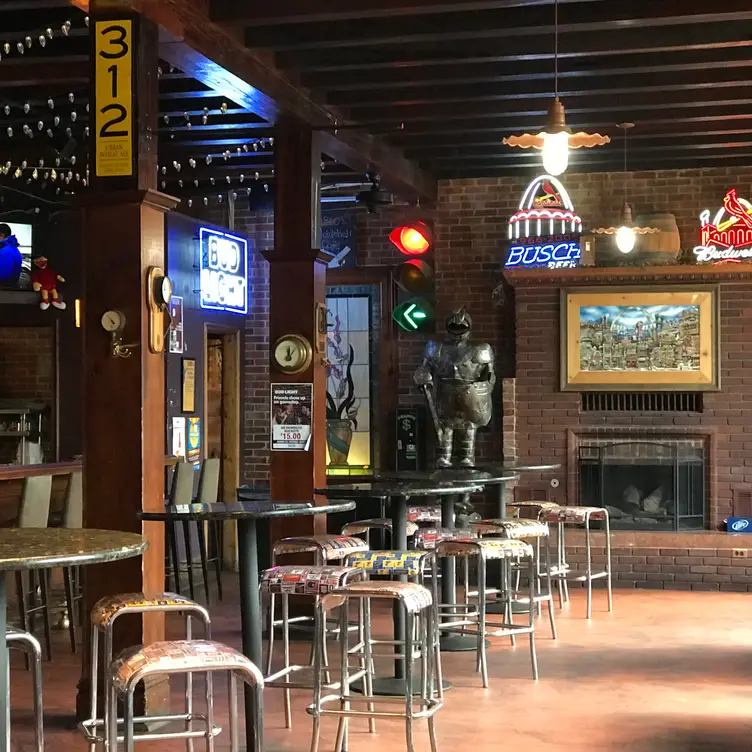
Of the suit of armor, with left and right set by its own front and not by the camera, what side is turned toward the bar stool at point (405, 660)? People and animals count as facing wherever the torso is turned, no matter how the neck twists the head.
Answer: front

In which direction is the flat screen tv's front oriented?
toward the camera

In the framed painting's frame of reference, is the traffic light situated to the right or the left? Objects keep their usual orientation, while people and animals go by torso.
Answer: on its right

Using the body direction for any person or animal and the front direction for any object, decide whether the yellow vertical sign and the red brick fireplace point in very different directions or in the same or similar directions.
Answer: same or similar directions

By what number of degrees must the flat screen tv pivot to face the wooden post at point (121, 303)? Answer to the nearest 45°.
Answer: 0° — it already faces it

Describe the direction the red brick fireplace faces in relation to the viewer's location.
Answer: facing the viewer

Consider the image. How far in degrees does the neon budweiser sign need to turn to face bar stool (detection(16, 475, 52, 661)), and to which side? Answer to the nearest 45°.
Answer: approximately 45° to its right

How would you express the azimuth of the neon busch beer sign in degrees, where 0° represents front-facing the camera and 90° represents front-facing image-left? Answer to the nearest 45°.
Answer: approximately 0°

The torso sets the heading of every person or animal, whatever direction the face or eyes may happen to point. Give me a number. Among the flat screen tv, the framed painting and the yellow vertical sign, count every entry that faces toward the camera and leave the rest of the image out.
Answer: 3

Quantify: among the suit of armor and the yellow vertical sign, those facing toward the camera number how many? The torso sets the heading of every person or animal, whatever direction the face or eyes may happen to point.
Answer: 2

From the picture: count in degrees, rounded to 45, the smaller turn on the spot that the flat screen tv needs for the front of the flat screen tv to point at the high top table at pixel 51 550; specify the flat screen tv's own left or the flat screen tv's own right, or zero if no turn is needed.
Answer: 0° — it already faces it

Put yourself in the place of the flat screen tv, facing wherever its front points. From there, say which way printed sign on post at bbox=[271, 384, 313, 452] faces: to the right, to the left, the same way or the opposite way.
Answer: the same way

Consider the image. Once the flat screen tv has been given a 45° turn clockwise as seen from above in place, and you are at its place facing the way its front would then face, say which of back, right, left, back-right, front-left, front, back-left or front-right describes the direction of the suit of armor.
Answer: left

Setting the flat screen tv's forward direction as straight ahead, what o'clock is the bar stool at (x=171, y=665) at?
The bar stool is roughly at 12 o'clock from the flat screen tv.

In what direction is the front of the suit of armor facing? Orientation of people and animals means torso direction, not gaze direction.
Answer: toward the camera
